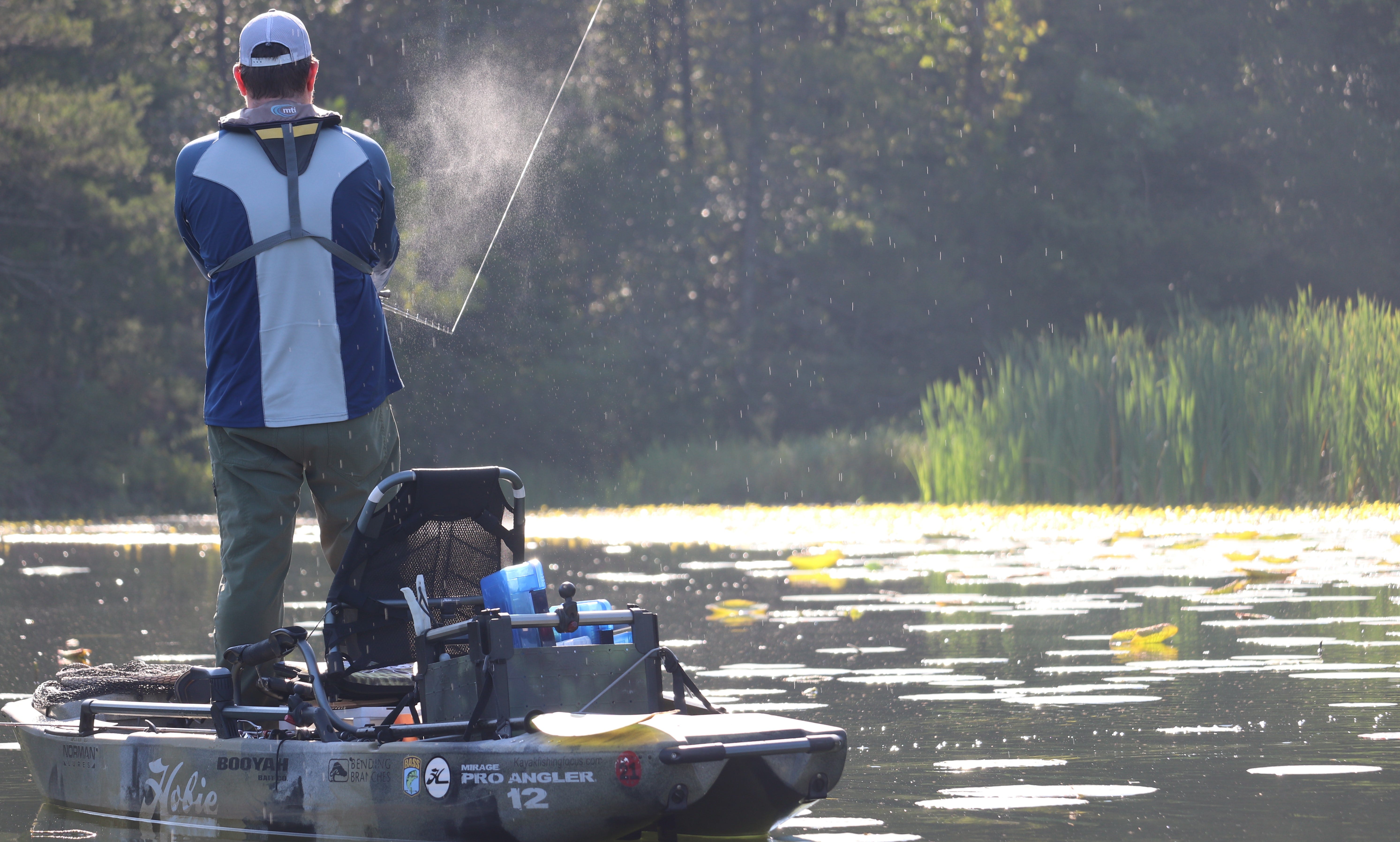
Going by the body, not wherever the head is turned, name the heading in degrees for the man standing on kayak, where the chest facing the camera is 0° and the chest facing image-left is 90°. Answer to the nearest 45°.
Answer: approximately 180°

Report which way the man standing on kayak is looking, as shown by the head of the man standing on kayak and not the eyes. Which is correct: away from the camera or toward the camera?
away from the camera

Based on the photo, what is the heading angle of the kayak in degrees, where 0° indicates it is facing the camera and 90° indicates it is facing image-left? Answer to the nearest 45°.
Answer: approximately 135°
